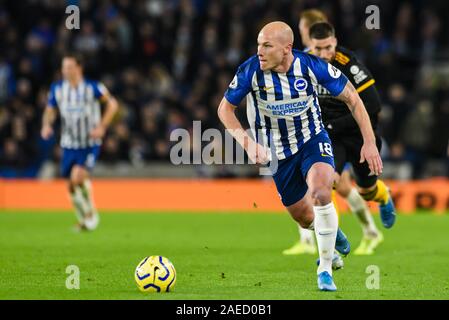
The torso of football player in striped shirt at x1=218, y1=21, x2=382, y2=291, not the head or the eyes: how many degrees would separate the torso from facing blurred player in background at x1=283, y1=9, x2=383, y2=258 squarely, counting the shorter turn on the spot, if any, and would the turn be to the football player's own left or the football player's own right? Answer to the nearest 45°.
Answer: approximately 180°

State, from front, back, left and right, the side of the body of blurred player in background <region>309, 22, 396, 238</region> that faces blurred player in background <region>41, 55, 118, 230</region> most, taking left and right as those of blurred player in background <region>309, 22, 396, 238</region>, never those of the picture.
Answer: right

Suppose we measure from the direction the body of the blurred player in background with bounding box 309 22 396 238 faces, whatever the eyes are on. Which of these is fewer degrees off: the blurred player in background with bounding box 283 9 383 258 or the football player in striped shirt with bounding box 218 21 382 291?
the football player in striped shirt

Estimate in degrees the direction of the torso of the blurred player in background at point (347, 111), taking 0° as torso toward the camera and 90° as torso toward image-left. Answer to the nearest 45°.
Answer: approximately 45°

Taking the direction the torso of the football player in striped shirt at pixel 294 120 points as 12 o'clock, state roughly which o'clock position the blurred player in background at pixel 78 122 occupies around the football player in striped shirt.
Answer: The blurred player in background is roughly at 5 o'clock from the football player in striped shirt.

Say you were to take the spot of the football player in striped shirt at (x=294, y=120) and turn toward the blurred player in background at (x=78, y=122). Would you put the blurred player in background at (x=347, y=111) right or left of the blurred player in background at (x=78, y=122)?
right

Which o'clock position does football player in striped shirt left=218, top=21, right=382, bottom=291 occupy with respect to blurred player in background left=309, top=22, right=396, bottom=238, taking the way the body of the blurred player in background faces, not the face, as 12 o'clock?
The football player in striped shirt is roughly at 11 o'clock from the blurred player in background.

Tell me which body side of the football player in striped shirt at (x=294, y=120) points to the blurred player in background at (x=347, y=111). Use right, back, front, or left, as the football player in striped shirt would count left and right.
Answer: back
